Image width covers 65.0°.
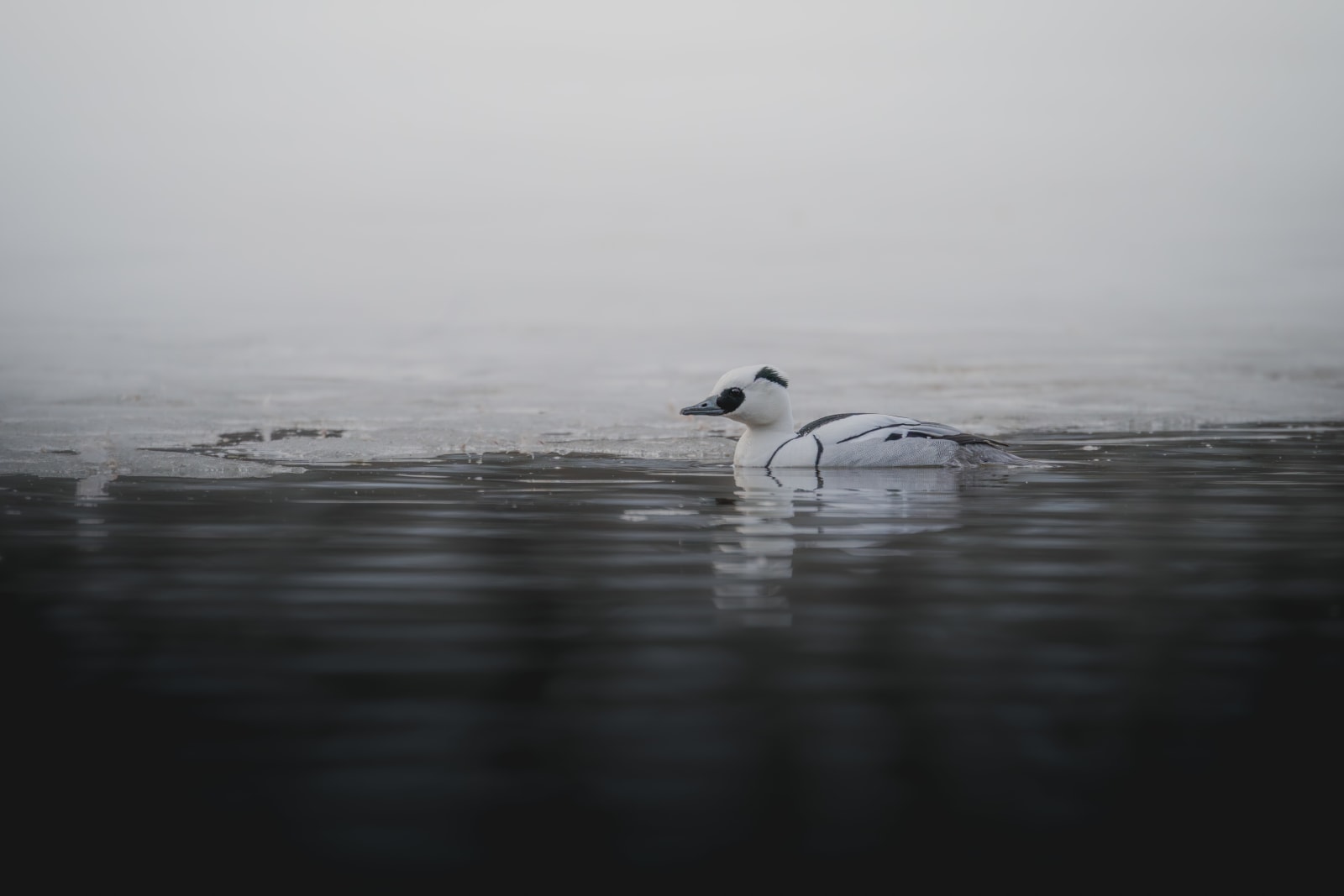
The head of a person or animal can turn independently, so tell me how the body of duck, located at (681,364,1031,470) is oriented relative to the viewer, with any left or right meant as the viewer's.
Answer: facing to the left of the viewer
